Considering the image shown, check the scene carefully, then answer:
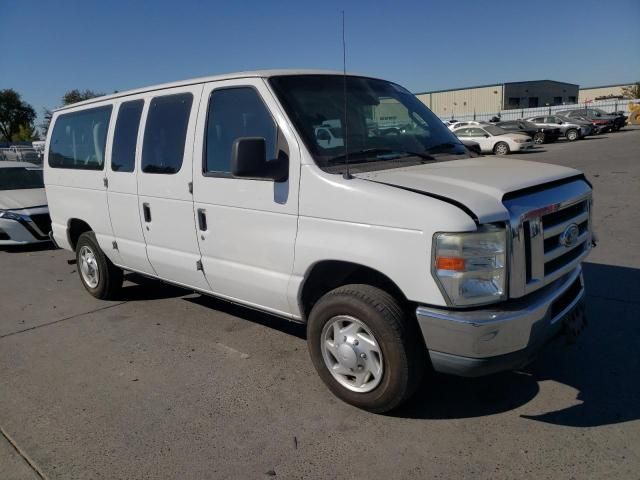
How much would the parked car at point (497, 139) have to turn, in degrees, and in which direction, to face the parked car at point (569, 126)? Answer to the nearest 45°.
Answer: approximately 90° to its left

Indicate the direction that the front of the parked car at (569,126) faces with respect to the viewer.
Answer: facing the viewer and to the right of the viewer

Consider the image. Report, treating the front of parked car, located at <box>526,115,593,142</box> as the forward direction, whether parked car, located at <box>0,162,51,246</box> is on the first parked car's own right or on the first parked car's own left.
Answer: on the first parked car's own right

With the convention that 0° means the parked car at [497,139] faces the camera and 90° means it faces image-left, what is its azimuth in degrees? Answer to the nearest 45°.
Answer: approximately 315°

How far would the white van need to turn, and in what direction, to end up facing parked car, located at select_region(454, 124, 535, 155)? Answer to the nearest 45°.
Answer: approximately 135° to its left

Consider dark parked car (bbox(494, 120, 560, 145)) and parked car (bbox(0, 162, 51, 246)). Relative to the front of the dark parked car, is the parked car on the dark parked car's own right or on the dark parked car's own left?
on the dark parked car's own right

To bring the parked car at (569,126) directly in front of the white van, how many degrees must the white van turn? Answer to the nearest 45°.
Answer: approximately 90° to its left

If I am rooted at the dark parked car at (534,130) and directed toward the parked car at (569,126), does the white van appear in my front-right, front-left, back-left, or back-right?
back-right

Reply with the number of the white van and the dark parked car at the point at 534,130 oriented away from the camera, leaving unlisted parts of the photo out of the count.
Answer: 0
